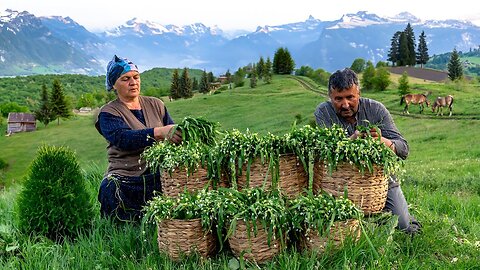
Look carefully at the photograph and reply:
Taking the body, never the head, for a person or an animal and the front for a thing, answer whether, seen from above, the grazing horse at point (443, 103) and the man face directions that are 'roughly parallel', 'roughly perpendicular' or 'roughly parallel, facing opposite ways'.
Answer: roughly perpendicular

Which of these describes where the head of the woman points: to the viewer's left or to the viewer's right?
to the viewer's right

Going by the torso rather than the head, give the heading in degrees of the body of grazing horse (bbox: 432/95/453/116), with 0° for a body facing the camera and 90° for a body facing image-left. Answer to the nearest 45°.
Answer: approximately 90°

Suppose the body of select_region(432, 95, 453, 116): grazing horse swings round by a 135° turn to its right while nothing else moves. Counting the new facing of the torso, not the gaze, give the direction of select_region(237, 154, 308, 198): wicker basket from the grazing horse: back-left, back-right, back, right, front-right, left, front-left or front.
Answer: back-right

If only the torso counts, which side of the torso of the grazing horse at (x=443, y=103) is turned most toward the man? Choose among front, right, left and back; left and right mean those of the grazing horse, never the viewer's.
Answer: left

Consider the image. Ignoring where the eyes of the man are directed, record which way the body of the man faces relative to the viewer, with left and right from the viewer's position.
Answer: facing the viewer

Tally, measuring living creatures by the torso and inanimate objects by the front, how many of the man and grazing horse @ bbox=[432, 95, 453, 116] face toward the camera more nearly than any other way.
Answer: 1

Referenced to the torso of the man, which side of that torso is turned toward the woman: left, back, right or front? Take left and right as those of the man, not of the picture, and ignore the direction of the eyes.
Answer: right

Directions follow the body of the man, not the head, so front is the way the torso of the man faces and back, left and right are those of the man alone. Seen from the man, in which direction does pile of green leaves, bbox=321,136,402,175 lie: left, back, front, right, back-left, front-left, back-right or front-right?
front

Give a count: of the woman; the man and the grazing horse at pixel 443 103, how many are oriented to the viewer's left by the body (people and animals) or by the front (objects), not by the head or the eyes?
1

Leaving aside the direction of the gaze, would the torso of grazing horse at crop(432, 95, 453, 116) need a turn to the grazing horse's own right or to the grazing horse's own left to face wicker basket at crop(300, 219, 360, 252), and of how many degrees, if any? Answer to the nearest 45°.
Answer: approximately 90° to the grazing horse's own left

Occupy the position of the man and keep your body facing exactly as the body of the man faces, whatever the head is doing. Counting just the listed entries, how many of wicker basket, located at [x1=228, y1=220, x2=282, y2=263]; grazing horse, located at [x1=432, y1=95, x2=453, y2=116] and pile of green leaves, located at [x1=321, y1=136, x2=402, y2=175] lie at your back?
1

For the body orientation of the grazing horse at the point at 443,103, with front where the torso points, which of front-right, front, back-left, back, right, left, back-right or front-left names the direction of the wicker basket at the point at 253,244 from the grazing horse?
left
